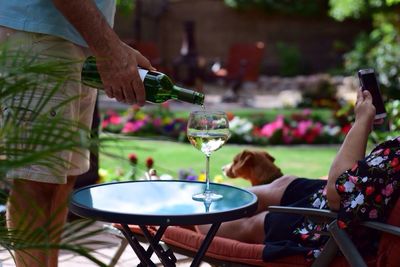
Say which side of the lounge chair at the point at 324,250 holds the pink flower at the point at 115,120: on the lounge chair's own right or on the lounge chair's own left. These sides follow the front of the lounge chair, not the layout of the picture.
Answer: on the lounge chair's own right

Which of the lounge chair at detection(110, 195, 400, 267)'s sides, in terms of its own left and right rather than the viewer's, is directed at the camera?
left

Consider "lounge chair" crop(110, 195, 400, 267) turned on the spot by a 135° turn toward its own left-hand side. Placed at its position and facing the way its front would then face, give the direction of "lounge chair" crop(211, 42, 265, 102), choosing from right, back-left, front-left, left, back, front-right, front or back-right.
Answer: back-left

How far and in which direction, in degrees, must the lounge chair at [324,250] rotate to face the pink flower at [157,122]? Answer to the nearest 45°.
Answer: approximately 90° to its right

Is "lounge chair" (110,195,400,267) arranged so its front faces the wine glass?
yes

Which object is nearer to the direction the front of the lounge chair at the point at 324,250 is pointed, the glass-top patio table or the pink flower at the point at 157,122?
the glass-top patio table

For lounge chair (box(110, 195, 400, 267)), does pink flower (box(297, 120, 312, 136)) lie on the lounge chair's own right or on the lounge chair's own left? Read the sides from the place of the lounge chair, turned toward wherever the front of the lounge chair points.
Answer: on the lounge chair's own right
